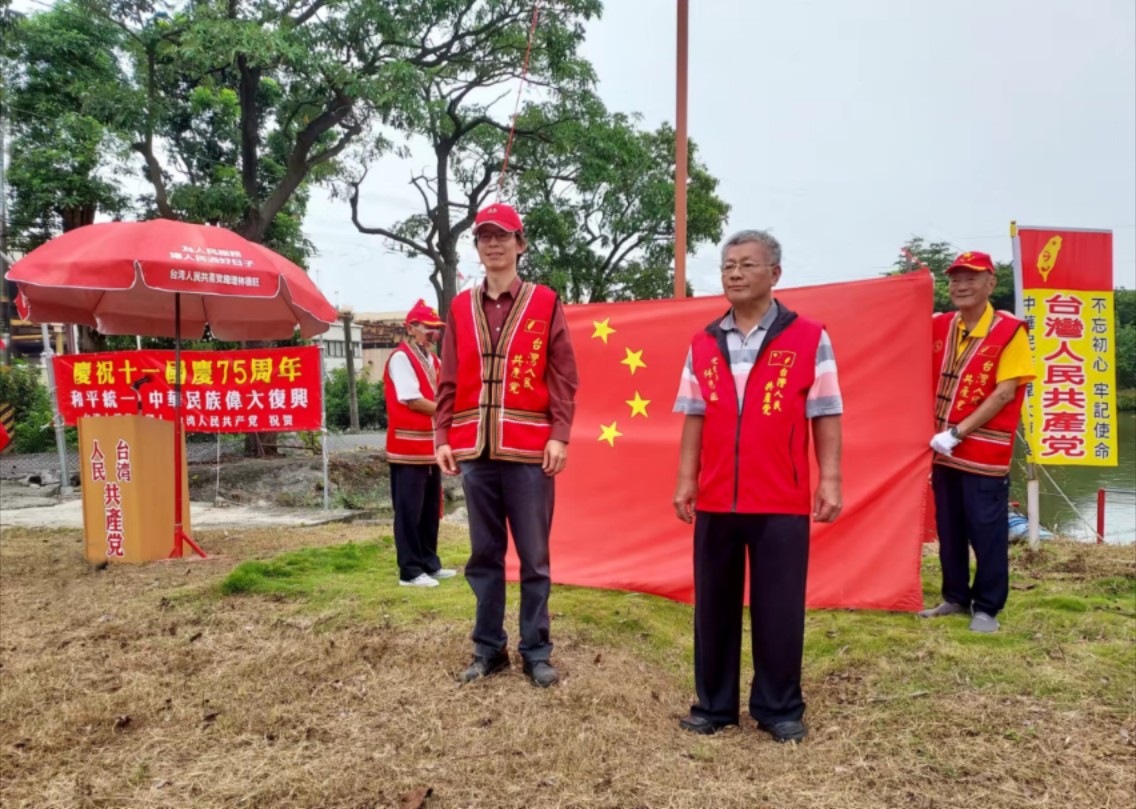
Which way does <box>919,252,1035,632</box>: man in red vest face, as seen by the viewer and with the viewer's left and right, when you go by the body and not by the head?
facing the viewer and to the left of the viewer

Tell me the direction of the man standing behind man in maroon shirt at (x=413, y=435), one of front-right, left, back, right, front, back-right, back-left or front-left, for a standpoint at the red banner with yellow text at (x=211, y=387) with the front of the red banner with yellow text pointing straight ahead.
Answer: front

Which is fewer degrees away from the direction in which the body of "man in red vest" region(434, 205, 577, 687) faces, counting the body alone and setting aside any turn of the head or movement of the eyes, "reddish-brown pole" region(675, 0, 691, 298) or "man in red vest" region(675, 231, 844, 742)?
the man in red vest

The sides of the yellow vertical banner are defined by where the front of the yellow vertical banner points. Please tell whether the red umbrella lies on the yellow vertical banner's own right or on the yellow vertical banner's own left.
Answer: on the yellow vertical banner's own right

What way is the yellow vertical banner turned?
toward the camera

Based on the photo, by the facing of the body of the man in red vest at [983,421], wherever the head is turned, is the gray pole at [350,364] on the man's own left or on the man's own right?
on the man's own right

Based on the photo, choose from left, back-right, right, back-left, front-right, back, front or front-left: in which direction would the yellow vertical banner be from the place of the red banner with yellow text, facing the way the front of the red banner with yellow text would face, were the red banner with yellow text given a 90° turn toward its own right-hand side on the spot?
back-left

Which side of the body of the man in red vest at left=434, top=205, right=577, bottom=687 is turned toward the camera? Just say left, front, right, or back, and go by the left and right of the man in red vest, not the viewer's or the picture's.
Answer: front

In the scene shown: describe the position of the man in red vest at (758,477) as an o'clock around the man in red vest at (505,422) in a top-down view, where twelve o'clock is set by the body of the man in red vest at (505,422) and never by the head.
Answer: the man in red vest at (758,477) is roughly at 10 o'clock from the man in red vest at (505,422).

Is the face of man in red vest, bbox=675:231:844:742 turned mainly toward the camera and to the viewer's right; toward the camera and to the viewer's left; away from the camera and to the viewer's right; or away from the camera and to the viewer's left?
toward the camera and to the viewer's left

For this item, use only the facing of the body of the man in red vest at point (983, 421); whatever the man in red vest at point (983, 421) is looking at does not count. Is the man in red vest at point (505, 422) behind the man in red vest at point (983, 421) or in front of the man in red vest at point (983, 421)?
in front

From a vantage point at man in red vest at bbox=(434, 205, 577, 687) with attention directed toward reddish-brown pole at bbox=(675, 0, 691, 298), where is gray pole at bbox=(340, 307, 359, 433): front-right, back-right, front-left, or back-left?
front-left

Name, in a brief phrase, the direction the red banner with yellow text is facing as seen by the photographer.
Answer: facing the viewer

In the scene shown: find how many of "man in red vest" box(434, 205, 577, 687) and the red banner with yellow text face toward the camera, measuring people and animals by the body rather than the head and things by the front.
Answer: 2

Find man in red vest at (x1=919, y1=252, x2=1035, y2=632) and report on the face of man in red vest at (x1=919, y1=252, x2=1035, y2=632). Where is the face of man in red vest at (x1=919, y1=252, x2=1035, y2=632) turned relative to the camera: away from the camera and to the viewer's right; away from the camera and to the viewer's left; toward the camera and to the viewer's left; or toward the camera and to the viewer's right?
toward the camera and to the viewer's left

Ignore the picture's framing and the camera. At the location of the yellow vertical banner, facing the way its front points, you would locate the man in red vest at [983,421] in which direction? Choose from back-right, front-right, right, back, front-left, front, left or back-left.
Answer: front

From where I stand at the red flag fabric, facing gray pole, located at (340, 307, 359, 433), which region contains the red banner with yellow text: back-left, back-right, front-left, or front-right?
front-left
